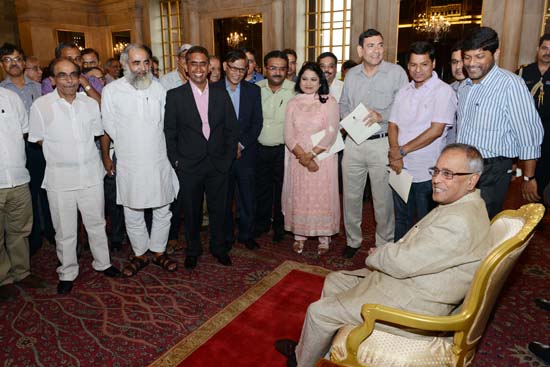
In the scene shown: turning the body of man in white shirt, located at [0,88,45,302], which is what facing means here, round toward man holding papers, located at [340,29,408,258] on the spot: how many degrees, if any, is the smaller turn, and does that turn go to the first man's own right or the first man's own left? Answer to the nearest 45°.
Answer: approximately 45° to the first man's own left

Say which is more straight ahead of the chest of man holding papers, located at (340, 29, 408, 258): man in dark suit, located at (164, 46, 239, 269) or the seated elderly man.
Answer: the seated elderly man

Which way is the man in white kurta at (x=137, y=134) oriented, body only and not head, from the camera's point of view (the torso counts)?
toward the camera

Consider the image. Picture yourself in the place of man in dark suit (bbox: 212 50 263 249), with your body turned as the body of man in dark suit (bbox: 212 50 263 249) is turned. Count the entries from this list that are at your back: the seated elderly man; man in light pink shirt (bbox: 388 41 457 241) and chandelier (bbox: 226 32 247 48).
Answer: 1

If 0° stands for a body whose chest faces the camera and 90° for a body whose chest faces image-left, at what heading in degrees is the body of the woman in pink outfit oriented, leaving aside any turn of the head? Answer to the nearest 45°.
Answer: approximately 0°

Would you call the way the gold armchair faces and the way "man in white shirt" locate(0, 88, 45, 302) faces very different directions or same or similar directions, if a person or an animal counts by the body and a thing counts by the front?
very different directions

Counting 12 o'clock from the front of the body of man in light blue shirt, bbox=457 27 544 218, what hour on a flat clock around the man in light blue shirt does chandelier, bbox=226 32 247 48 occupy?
The chandelier is roughly at 3 o'clock from the man in light blue shirt.

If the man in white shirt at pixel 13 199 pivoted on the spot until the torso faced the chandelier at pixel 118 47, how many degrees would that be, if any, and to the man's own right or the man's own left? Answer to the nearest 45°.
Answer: approximately 135° to the man's own left

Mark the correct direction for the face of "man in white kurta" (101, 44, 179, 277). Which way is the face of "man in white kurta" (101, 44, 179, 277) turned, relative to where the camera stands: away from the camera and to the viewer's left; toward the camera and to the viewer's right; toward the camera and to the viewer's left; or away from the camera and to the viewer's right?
toward the camera and to the viewer's right

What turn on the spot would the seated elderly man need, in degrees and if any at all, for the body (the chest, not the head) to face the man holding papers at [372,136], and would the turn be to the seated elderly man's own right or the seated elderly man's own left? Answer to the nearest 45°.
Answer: approximately 90° to the seated elderly man's own right

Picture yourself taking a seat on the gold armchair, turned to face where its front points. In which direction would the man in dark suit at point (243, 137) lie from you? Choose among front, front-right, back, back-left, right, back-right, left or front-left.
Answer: front-right

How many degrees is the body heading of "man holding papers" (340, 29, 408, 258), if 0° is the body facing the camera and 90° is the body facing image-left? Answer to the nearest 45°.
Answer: approximately 0°

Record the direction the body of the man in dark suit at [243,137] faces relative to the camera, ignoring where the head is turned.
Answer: toward the camera

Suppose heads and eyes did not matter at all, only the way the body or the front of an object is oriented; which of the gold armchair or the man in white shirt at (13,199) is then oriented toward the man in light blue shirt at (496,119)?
the man in white shirt

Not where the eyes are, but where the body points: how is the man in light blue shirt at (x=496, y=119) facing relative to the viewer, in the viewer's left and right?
facing the viewer and to the left of the viewer
